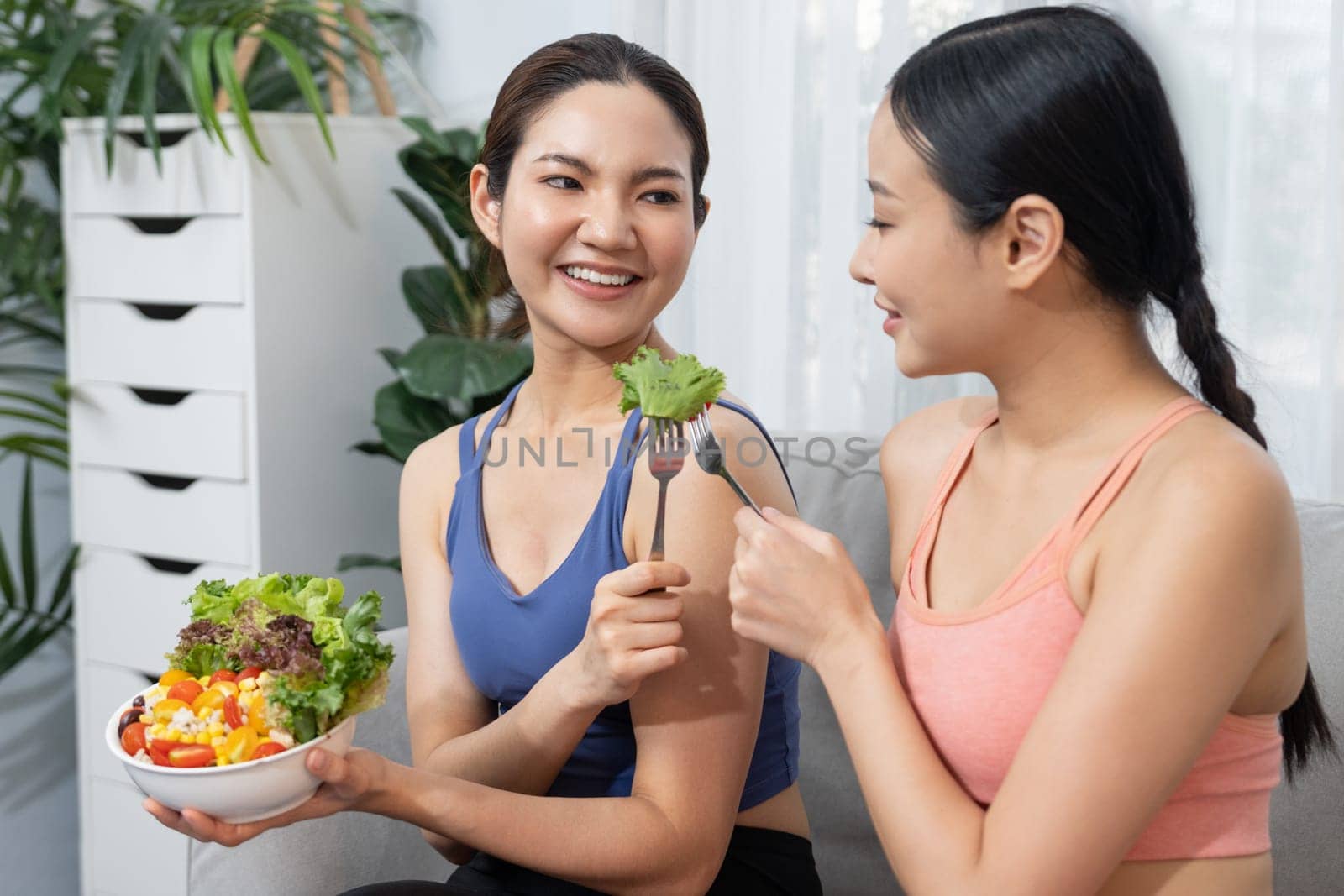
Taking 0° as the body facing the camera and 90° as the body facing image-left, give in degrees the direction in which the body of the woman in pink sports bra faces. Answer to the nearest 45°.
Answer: approximately 45°

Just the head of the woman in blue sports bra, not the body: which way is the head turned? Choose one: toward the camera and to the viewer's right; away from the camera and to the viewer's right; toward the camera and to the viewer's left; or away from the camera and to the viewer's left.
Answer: toward the camera and to the viewer's right

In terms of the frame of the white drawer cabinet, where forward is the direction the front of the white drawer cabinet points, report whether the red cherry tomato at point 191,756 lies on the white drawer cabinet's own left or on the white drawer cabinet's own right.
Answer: on the white drawer cabinet's own left

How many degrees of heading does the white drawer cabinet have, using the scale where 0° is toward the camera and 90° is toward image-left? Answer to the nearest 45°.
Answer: approximately 45°

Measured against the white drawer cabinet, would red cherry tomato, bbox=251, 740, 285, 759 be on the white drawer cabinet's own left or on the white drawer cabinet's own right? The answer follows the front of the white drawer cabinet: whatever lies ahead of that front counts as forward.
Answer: on the white drawer cabinet's own left

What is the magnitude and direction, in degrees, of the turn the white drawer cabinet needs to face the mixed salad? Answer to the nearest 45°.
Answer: approximately 45° to its left

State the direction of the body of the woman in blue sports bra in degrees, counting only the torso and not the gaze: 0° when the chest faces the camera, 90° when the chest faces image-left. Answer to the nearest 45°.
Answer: approximately 45°

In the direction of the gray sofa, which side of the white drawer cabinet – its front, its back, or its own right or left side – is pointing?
left

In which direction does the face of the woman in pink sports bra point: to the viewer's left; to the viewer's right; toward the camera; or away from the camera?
to the viewer's left

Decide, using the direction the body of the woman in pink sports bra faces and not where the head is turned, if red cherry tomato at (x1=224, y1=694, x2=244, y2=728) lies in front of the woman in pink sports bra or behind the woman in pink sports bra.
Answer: in front
